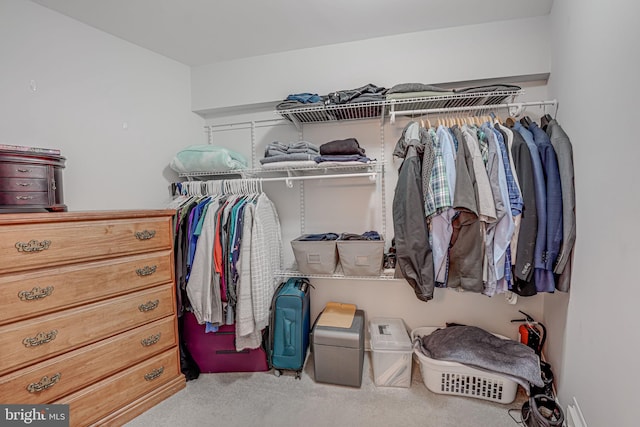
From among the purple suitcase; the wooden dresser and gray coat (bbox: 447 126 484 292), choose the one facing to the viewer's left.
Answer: the gray coat

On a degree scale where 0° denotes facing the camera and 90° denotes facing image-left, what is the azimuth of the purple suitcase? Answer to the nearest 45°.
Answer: approximately 0°

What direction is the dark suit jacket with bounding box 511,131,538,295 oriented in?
to the viewer's left

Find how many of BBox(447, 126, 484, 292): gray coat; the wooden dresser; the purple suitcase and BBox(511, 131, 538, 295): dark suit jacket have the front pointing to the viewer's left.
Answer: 2

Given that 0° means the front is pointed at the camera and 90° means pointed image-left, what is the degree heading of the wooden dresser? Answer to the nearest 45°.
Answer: approximately 315°

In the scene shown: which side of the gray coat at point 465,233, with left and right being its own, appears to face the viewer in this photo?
left

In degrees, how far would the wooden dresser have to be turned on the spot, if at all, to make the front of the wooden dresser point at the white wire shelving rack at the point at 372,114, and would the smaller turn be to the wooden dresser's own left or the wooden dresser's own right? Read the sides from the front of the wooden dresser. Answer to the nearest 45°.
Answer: approximately 45° to the wooden dresser's own left
